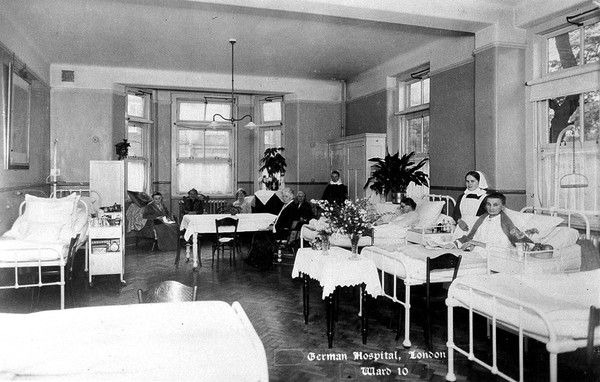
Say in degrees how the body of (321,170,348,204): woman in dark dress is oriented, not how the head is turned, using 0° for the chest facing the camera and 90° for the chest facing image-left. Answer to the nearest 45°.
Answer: approximately 0°

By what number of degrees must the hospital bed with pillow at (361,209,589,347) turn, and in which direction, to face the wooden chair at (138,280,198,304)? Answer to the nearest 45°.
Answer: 0° — it already faces it

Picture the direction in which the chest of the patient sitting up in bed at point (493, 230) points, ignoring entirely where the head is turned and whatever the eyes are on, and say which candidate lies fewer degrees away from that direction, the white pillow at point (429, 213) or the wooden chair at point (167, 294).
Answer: the wooden chair

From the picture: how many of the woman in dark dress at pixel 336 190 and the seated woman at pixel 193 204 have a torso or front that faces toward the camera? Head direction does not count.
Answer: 2

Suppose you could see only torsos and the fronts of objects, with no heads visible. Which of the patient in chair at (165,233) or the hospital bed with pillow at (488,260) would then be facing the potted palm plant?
the patient in chair

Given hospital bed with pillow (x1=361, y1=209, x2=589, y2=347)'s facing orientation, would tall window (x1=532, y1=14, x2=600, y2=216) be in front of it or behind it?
behind

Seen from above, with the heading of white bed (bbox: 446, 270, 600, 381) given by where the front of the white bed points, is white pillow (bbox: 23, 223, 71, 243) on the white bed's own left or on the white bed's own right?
on the white bed's own right

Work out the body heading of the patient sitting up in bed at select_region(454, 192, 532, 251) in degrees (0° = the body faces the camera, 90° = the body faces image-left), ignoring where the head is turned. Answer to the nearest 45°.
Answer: approximately 45°
